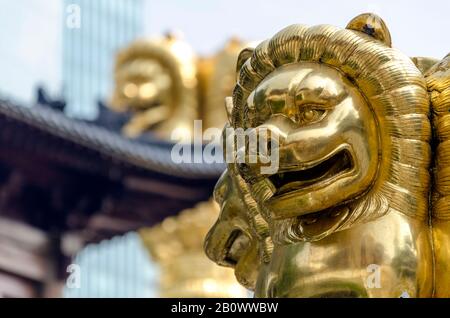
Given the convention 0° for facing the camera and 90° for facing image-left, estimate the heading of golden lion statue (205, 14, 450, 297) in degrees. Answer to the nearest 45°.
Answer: approximately 45°

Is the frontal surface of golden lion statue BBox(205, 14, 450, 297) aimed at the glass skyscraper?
no
